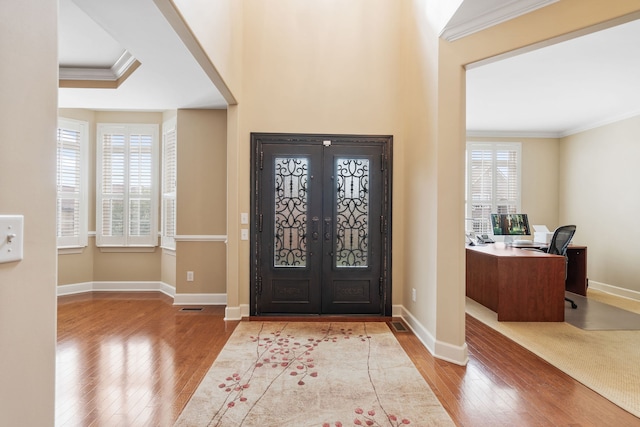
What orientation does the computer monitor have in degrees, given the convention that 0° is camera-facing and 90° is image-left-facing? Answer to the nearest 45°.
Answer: approximately 0°
